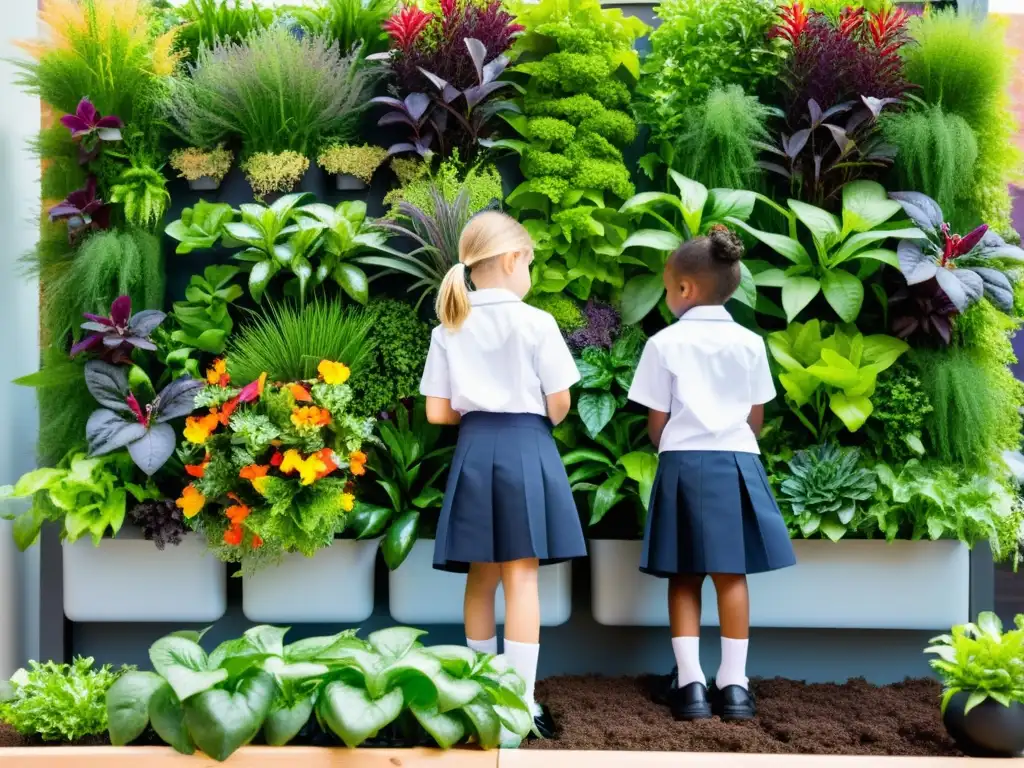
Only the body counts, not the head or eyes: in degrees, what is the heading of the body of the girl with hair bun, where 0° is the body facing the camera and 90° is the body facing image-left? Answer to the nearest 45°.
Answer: approximately 180°

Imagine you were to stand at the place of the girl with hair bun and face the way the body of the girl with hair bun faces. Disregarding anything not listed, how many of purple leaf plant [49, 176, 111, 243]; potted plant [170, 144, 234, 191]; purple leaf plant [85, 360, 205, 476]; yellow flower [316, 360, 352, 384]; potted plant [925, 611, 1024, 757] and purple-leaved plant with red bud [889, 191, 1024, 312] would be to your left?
4

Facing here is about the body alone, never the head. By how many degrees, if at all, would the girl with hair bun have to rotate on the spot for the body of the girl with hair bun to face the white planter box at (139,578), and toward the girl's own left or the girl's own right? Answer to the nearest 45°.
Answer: approximately 90° to the girl's own left

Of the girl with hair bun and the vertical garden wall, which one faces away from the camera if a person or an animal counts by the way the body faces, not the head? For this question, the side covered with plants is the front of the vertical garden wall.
the girl with hair bun

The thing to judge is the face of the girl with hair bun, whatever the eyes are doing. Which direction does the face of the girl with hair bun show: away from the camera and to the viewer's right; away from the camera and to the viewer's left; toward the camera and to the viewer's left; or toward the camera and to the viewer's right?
away from the camera and to the viewer's left

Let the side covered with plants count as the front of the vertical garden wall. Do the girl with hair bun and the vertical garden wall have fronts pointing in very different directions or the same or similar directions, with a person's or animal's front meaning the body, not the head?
very different directions

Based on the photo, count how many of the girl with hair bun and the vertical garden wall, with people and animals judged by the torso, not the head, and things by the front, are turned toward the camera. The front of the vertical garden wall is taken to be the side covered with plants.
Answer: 1

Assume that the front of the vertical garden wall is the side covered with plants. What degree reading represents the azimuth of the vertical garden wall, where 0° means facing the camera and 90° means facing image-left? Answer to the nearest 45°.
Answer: approximately 0°

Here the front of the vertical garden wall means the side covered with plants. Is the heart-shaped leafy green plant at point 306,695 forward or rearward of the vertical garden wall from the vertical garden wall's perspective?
forward

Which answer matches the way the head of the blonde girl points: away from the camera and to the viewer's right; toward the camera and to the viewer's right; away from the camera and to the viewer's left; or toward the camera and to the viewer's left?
away from the camera and to the viewer's right

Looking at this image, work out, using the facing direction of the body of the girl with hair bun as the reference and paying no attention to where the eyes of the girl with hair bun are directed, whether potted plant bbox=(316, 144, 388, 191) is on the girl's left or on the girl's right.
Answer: on the girl's left
